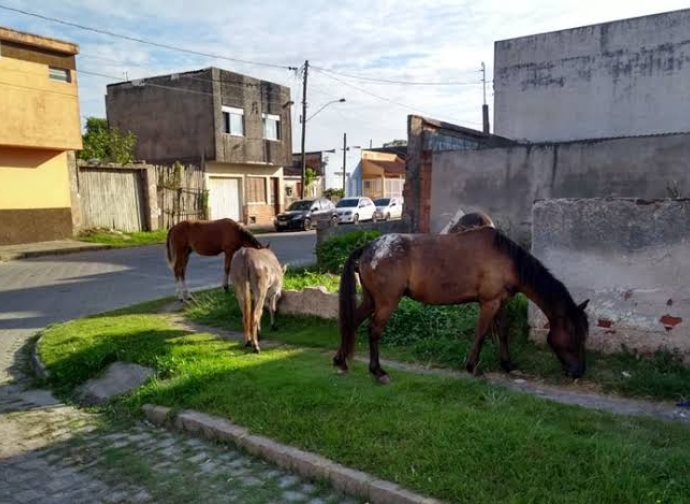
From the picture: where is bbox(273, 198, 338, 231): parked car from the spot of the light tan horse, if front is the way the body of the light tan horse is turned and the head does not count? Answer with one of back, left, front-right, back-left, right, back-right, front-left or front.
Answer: front-left

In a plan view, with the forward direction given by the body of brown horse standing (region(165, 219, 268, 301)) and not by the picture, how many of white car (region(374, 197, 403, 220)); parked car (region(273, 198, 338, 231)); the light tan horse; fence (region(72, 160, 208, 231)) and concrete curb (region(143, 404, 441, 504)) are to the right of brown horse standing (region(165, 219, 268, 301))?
2

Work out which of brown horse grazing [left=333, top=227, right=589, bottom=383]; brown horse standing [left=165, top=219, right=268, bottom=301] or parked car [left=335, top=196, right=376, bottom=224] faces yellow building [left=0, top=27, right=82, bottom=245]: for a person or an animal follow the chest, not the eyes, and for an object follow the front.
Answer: the parked car

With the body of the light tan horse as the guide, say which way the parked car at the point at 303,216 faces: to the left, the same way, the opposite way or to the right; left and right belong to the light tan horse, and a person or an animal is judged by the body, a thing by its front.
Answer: the opposite way

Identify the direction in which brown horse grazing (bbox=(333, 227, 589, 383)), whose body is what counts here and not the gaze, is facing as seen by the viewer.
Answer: to the viewer's right

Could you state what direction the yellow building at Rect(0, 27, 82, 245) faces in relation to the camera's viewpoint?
facing the viewer and to the right of the viewer

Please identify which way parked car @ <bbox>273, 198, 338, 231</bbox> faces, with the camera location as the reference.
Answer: facing the viewer and to the left of the viewer

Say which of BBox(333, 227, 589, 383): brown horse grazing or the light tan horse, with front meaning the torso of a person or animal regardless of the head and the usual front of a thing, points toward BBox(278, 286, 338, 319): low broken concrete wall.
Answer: the light tan horse

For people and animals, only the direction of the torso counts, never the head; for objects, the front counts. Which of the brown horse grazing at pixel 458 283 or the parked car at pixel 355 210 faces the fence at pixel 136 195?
the parked car

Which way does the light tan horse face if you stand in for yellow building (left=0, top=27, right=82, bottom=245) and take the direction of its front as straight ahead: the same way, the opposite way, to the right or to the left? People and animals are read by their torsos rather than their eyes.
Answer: to the left

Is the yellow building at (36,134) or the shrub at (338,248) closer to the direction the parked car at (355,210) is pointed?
the yellow building

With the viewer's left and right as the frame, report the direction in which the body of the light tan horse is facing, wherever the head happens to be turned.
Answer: facing away from the viewer and to the right of the viewer

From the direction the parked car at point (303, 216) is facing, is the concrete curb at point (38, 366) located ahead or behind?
ahead

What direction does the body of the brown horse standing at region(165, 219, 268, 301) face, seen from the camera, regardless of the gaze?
to the viewer's right

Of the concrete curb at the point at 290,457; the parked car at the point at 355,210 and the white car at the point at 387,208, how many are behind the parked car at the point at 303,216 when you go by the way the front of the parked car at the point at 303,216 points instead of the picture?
2

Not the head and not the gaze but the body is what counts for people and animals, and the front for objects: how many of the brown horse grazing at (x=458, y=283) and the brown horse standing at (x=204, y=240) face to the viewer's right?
2

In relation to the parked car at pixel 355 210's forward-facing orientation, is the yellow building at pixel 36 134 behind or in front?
in front
